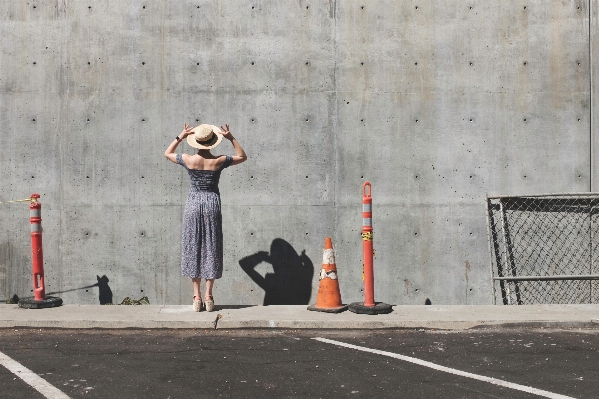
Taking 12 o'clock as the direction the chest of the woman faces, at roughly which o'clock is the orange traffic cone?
The orange traffic cone is roughly at 3 o'clock from the woman.

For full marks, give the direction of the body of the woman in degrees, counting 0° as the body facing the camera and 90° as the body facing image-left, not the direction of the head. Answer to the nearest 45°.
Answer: approximately 180°

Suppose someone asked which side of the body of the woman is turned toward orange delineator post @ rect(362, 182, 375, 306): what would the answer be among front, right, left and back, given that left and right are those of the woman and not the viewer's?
right

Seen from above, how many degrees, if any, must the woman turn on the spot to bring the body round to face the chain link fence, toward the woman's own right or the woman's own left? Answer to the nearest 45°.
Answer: approximately 90° to the woman's own right

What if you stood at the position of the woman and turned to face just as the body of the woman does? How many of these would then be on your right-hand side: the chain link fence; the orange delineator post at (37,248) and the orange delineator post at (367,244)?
2

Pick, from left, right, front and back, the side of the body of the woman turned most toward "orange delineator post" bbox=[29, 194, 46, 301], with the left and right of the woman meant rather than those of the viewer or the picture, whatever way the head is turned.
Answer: left
